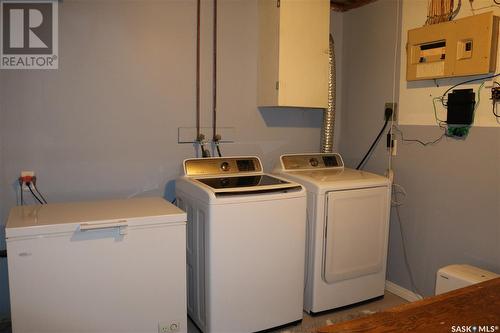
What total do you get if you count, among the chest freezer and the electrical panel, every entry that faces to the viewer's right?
0

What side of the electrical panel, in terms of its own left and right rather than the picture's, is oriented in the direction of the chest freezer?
front

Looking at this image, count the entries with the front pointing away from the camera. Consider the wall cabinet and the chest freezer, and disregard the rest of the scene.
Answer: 0

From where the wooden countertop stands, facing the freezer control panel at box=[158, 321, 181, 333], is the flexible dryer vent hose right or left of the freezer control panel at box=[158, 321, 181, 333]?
right

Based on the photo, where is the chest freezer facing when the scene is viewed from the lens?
facing the viewer

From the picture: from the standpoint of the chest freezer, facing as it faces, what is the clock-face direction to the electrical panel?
The electrical panel is roughly at 9 o'clock from the chest freezer.

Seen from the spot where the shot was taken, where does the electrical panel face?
facing the viewer and to the left of the viewer

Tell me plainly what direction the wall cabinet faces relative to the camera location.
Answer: facing the viewer and to the right of the viewer

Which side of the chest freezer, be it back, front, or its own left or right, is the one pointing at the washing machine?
left

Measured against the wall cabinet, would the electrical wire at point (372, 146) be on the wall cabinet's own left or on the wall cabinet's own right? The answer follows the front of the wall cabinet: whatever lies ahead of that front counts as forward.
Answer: on the wall cabinet's own left

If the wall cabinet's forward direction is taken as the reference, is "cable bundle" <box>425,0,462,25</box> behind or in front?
in front

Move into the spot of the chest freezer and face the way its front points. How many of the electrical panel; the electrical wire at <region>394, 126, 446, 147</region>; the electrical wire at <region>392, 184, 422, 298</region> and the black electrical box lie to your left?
4

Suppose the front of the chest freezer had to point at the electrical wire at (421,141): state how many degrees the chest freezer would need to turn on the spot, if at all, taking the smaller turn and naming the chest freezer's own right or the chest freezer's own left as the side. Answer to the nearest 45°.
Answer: approximately 90° to the chest freezer's own left
